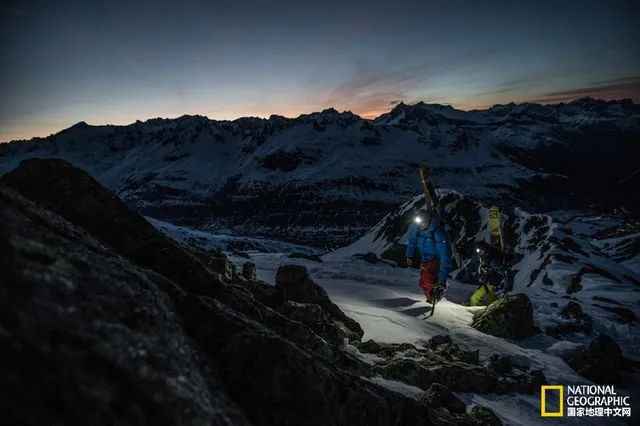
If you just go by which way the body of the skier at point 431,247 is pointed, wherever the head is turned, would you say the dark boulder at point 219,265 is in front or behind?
in front

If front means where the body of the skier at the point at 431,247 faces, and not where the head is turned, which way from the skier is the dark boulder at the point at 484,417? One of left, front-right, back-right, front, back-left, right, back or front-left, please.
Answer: front-left

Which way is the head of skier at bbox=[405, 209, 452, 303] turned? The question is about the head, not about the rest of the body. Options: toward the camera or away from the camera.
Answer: toward the camera

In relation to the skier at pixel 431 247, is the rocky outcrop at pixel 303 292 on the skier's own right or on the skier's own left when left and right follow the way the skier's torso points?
on the skier's own right

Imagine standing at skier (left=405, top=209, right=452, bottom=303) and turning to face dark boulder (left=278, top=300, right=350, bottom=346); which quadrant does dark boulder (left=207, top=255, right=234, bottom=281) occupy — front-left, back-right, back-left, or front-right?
front-right

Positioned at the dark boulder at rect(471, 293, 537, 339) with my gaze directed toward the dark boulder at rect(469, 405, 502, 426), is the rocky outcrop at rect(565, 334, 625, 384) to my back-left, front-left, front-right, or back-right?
front-left

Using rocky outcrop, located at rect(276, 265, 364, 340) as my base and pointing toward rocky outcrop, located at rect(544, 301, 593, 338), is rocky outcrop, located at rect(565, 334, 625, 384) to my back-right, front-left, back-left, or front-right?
front-right

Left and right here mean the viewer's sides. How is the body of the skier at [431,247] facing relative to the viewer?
facing the viewer and to the left of the viewer

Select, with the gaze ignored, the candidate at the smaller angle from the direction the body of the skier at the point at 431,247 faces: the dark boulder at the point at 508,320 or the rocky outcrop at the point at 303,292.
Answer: the rocky outcrop

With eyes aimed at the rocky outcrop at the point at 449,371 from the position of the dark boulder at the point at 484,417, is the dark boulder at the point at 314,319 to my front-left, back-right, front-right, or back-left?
front-left

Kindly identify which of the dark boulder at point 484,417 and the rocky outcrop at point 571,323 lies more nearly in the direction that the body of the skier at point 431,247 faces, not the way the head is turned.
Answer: the dark boulder
